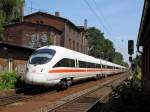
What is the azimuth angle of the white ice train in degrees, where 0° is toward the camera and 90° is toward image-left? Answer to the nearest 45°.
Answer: approximately 45°

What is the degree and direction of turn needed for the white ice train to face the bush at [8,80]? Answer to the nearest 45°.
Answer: approximately 90° to its right

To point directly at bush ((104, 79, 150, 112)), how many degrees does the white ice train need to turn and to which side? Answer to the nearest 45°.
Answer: approximately 45° to its left
